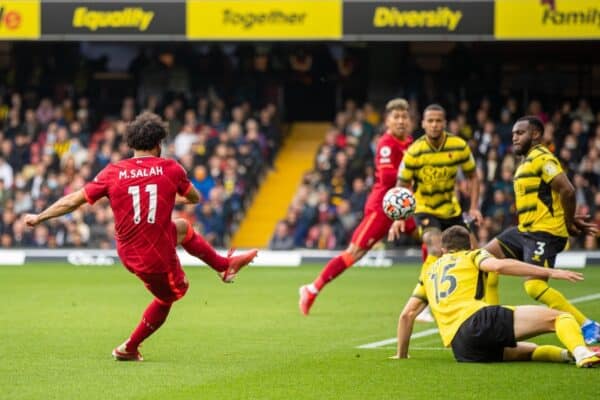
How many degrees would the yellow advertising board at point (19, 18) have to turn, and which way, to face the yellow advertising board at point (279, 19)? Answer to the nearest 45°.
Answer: approximately 90° to its left

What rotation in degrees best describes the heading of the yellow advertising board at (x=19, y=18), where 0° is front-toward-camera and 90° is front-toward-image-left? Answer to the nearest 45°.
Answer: approximately 0°

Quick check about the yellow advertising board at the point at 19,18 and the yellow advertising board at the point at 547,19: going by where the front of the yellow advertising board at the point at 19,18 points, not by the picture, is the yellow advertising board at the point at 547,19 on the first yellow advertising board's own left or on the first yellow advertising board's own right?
on the first yellow advertising board's own left

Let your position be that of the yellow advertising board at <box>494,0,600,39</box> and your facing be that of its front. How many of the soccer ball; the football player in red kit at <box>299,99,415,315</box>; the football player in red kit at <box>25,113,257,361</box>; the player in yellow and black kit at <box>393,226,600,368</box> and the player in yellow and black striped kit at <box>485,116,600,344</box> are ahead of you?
5

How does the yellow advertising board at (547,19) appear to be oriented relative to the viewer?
toward the camera

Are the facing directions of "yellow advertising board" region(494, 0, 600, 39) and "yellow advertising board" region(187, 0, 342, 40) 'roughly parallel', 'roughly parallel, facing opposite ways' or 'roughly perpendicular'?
roughly parallel

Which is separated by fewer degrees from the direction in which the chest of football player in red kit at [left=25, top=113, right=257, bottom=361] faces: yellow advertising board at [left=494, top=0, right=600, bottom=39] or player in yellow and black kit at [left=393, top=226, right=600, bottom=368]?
the yellow advertising board

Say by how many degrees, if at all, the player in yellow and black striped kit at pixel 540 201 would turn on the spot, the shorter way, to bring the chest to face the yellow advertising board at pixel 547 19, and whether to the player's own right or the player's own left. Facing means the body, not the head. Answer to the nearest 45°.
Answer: approximately 135° to the player's own right

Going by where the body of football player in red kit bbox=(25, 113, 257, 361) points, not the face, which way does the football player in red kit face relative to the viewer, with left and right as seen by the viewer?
facing away from the viewer

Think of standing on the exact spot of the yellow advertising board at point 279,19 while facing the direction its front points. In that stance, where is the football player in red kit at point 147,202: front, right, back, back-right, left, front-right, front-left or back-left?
front

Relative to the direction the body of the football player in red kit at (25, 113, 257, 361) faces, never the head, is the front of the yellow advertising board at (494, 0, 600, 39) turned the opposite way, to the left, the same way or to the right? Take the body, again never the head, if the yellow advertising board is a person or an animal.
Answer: the opposite way

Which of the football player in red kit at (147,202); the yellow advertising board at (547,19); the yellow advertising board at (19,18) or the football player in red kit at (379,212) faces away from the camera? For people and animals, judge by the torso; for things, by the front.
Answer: the football player in red kit at (147,202)

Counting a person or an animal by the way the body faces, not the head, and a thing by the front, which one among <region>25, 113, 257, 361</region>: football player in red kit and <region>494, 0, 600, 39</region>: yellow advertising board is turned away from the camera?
the football player in red kit

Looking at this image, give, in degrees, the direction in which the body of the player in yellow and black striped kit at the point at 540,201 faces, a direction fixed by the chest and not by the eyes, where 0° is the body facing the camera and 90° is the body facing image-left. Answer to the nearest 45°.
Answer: approximately 45°
